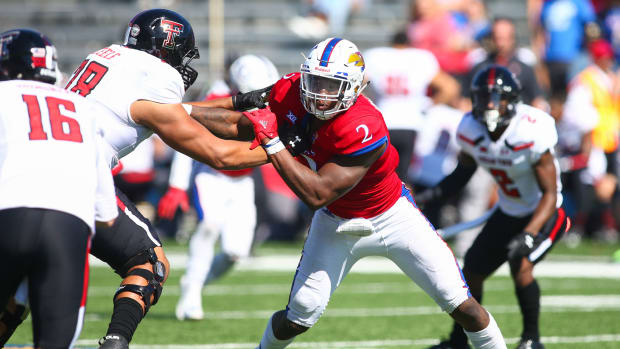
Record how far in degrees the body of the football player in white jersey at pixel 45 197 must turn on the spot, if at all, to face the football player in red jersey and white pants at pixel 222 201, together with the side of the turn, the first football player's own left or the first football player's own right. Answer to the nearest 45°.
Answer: approximately 45° to the first football player's own right

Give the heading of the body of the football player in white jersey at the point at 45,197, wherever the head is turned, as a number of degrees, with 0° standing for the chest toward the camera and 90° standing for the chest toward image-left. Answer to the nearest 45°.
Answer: approximately 180°

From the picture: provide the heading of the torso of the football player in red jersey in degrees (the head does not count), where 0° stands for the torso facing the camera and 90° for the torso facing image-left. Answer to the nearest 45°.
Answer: approximately 45°

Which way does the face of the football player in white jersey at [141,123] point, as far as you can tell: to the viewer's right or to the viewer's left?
to the viewer's right

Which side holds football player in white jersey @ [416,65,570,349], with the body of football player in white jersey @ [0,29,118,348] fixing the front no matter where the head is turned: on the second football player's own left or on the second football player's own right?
on the second football player's own right

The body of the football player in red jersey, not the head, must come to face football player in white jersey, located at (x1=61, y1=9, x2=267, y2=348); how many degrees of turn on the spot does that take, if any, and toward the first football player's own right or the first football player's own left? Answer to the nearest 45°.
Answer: approximately 45° to the first football player's own right

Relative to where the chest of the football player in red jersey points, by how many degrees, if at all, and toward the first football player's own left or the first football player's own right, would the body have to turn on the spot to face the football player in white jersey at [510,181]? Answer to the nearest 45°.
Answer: approximately 180°
